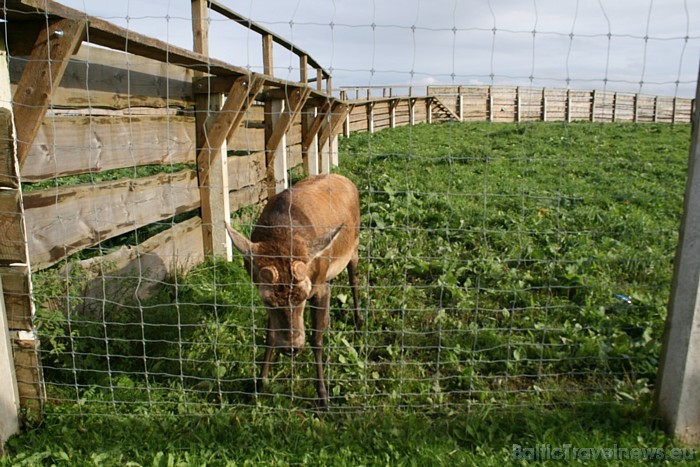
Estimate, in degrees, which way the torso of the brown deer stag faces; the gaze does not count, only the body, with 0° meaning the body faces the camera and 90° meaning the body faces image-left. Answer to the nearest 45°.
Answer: approximately 45°

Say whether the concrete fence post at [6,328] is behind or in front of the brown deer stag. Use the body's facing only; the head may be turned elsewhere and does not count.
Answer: in front

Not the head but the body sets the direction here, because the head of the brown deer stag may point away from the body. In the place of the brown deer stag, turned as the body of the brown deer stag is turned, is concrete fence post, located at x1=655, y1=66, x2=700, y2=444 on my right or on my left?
on my left

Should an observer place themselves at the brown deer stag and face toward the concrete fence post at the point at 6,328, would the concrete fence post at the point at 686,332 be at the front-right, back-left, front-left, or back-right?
back-left

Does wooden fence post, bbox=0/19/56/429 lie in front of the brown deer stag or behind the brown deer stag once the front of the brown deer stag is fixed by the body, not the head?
in front
